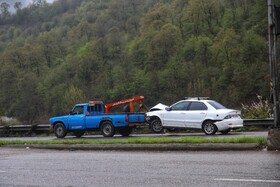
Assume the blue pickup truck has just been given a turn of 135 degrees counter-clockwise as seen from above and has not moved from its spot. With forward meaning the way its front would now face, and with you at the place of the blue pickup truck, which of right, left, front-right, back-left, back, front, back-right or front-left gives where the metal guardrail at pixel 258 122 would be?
left

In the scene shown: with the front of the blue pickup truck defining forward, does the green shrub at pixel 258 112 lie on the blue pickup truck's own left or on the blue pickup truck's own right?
on the blue pickup truck's own right

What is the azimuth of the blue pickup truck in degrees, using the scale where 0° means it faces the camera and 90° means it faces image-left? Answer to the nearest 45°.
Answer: approximately 135°
